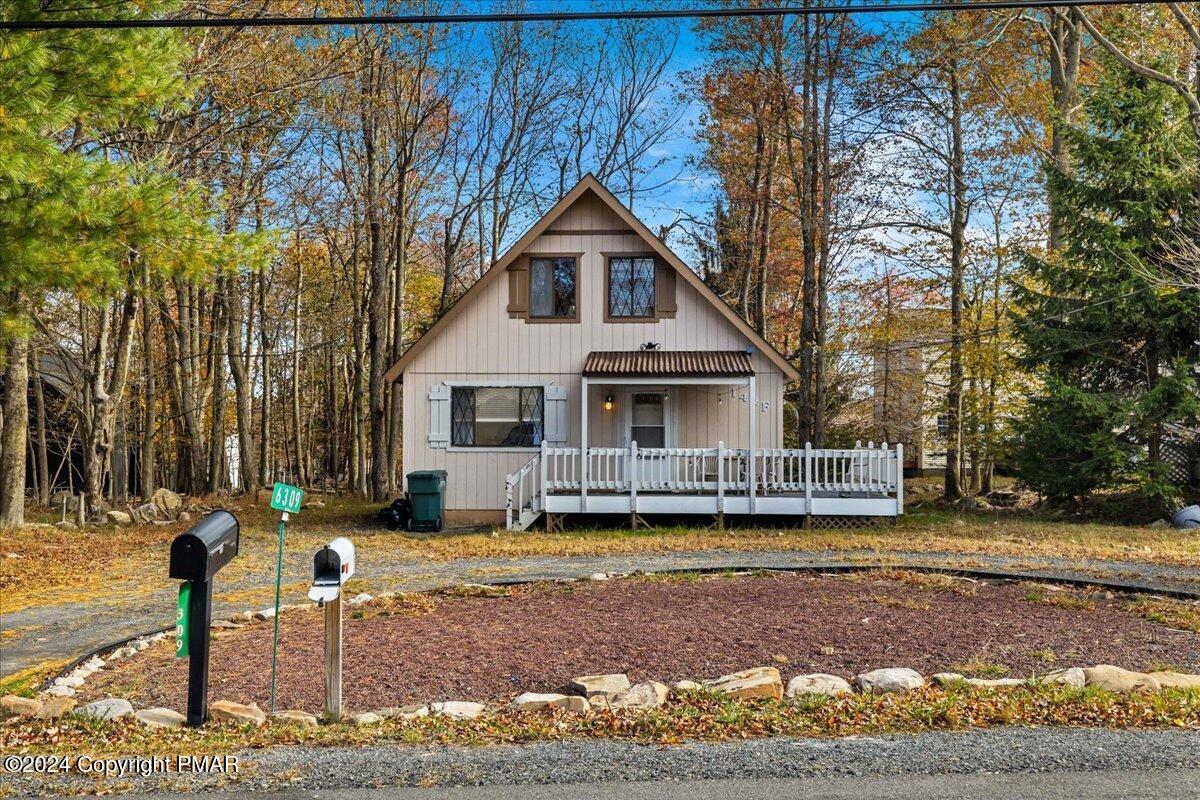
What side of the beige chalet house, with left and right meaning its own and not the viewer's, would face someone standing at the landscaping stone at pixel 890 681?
front

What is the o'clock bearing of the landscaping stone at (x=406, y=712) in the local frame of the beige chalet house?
The landscaping stone is roughly at 12 o'clock from the beige chalet house.

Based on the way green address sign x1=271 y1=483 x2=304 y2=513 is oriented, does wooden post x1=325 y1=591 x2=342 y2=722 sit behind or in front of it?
in front

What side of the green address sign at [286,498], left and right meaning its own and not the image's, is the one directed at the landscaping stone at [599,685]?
left

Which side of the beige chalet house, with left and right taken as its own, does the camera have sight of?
front

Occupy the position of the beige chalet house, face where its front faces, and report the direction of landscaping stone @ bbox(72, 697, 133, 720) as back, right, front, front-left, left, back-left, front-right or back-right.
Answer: front

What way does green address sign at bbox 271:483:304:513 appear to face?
toward the camera

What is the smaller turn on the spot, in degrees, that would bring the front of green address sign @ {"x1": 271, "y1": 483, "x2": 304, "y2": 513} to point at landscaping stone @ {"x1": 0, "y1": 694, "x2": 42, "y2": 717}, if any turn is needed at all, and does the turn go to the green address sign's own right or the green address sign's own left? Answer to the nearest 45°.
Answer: approximately 90° to the green address sign's own right

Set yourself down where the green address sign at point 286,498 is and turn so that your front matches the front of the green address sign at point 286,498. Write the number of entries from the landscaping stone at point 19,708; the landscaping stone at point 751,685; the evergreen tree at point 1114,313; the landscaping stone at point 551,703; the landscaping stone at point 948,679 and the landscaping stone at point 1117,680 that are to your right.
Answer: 1

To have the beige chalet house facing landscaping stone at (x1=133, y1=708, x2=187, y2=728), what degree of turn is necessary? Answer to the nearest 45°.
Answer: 0° — it already faces it

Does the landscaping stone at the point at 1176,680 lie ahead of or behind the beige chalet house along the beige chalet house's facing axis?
ahead

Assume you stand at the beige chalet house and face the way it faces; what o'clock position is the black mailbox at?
The black mailbox is roughly at 12 o'clock from the beige chalet house.

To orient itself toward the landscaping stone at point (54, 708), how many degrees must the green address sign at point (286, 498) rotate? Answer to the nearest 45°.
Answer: approximately 90° to its right

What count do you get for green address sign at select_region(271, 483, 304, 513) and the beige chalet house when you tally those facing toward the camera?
2

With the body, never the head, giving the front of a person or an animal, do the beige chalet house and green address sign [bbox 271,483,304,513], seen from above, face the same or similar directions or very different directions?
same or similar directions
